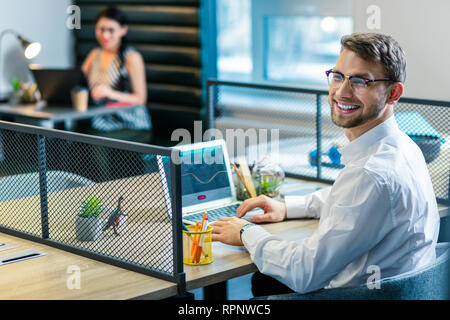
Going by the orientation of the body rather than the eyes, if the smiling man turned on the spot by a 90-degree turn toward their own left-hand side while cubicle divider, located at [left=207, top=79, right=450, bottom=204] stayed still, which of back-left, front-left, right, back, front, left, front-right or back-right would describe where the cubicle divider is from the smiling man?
back

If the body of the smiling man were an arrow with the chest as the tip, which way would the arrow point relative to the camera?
to the viewer's left

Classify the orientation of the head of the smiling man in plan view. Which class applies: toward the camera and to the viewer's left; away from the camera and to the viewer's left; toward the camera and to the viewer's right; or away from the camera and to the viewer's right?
toward the camera and to the viewer's left

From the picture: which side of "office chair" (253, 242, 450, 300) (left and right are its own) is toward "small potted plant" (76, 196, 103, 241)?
front

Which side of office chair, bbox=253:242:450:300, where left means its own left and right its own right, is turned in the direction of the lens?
left

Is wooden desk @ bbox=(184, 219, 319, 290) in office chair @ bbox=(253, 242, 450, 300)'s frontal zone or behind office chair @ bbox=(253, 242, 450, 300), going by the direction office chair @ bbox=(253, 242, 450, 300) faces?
frontal zone

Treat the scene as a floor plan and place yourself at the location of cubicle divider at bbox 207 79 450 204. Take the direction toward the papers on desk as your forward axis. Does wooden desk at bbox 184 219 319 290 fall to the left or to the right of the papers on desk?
left

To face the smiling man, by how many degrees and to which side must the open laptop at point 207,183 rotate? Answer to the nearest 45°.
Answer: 0° — it already faces them

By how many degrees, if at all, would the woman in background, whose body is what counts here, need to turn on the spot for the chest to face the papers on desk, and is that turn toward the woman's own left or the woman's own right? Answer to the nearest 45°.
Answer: approximately 45° to the woman's own left

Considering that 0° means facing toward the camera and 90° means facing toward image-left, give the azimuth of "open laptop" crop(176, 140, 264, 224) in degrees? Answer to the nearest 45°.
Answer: approximately 315°

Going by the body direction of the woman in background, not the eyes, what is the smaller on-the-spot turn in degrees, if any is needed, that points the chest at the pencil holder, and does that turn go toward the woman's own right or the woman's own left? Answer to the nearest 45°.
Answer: approximately 45° to the woman's own left

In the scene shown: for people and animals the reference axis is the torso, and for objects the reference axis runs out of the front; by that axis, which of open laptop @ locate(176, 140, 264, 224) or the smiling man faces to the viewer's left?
the smiling man

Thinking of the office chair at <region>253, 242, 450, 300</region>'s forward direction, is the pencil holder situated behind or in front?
in front

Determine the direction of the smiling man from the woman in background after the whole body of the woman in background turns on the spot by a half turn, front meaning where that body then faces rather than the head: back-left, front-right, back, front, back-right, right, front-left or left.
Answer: back-right
